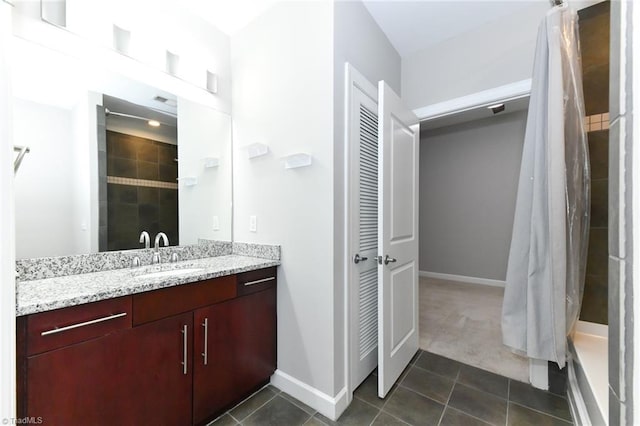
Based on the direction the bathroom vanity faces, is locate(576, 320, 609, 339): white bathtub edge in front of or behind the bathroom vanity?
in front

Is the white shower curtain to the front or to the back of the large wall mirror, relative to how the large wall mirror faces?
to the front

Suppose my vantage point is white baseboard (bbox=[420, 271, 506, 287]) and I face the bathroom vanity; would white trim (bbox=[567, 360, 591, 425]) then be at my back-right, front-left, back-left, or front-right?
front-left

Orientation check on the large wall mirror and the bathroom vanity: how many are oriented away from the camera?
0

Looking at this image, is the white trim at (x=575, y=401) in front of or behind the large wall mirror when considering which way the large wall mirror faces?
in front

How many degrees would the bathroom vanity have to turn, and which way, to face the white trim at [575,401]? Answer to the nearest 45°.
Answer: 0° — it already faces it

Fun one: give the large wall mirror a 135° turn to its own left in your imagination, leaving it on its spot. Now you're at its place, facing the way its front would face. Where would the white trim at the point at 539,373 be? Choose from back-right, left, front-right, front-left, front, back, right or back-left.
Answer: back-right

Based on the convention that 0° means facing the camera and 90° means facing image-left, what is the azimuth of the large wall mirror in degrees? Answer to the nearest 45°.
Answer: approximately 315°

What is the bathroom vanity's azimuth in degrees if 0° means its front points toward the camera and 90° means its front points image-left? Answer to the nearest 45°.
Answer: approximately 315°
